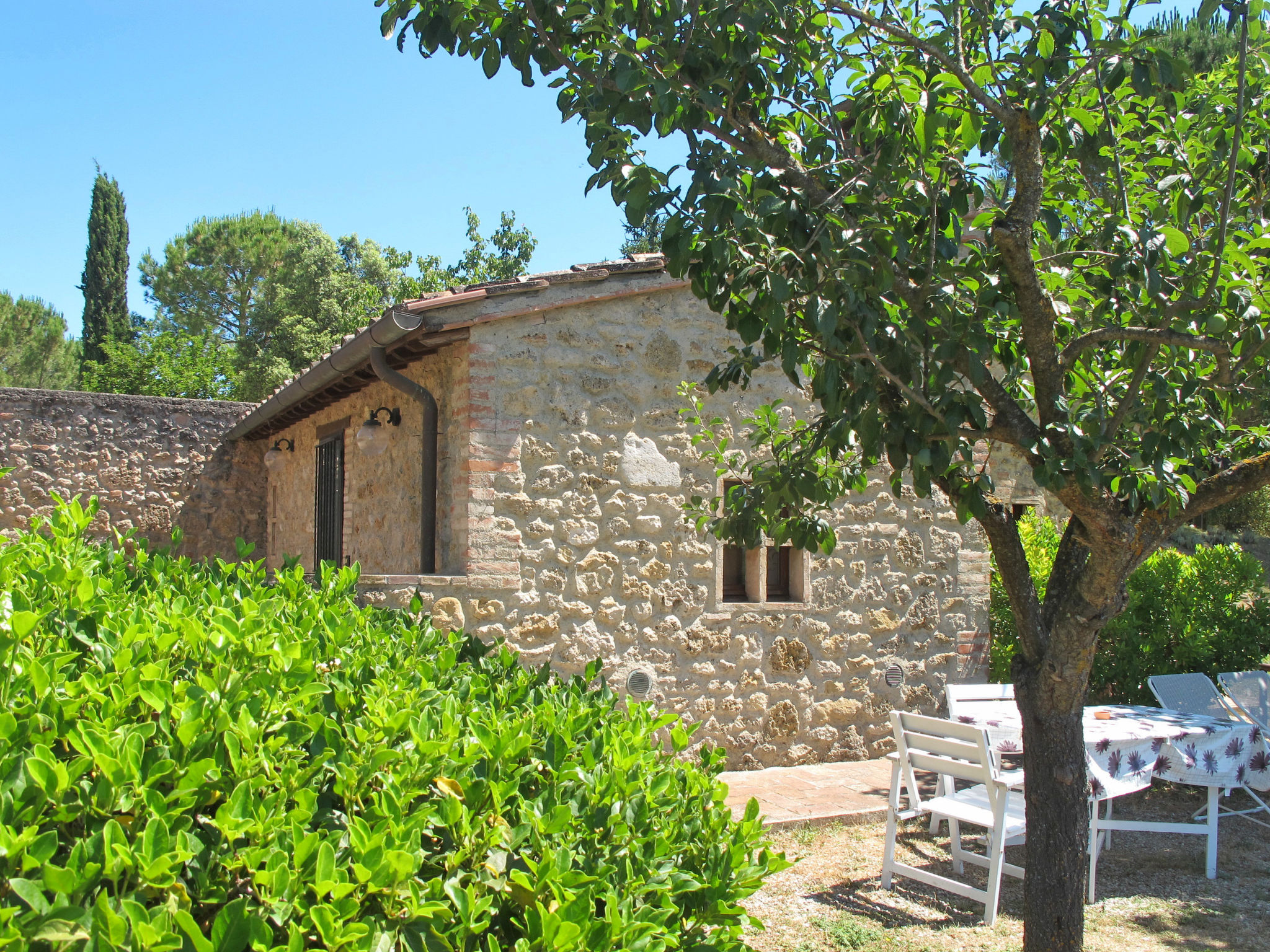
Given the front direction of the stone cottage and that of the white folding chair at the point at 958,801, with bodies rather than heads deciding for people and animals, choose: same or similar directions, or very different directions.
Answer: very different directions

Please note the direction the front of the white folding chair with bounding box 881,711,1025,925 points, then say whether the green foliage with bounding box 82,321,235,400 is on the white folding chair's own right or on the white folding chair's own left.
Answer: on the white folding chair's own left

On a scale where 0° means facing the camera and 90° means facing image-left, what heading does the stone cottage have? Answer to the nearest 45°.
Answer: approximately 45°

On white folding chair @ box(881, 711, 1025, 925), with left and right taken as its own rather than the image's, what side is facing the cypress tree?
left

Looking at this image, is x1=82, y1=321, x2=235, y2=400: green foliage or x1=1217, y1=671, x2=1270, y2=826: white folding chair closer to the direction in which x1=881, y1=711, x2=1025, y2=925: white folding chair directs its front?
the white folding chair

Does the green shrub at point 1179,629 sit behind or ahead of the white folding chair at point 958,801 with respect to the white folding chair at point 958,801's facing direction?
ahead

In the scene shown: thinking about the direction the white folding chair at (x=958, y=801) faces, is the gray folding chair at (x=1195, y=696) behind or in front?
in front

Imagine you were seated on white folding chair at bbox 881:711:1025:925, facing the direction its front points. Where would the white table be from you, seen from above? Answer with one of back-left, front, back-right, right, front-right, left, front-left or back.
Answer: front

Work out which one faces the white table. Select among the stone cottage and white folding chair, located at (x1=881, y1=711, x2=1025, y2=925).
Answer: the white folding chair

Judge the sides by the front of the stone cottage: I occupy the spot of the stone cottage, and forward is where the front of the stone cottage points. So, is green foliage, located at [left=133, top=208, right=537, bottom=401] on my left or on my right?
on my right

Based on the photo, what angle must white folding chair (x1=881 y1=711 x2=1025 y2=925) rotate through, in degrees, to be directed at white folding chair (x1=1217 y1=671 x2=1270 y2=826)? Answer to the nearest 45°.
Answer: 0° — it already faces it

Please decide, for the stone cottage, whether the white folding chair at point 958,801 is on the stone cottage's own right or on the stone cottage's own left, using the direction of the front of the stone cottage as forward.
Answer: on the stone cottage's own left

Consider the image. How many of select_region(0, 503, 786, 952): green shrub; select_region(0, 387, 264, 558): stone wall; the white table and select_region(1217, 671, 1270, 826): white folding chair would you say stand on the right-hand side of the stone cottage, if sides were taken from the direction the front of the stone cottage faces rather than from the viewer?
1

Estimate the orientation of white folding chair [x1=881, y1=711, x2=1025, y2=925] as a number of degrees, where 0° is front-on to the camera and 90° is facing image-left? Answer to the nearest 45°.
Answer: approximately 225°

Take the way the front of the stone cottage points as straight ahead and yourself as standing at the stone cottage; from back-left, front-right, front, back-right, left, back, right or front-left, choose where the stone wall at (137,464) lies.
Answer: right
